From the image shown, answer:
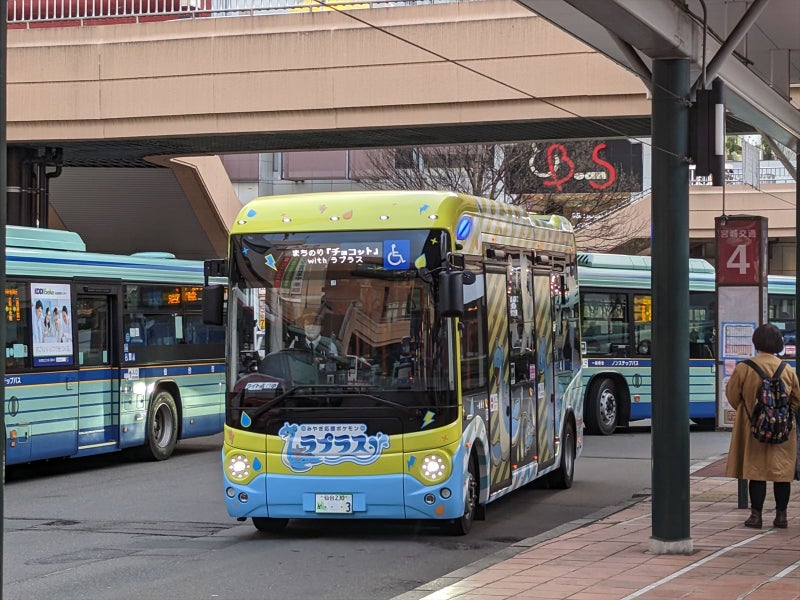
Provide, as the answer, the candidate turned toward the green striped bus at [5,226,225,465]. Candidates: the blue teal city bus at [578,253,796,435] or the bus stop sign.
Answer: the blue teal city bus

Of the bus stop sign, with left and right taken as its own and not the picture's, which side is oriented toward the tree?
back

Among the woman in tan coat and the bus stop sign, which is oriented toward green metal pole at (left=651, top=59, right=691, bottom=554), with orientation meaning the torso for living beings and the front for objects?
the bus stop sign

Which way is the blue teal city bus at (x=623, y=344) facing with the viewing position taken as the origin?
facing the viewer and to the left of the viewer

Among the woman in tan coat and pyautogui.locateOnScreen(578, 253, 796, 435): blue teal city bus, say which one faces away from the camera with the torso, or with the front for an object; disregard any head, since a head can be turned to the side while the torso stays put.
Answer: the woman in tan coat

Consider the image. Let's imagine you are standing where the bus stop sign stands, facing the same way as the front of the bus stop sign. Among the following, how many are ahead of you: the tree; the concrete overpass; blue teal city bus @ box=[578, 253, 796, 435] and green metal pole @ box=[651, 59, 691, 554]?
1

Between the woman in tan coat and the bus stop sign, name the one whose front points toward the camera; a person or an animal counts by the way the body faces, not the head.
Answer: the bus stop sign

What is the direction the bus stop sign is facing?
toward the camera

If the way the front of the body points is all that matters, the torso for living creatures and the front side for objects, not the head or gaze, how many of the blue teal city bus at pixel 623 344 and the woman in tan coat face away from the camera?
1

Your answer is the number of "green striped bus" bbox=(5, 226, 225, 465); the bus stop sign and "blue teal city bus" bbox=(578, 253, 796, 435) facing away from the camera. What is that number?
0

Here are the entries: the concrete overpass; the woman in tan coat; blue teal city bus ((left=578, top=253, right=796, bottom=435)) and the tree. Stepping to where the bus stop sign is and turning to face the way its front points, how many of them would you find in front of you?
1

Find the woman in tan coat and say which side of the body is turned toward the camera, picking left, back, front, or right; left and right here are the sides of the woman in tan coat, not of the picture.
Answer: back

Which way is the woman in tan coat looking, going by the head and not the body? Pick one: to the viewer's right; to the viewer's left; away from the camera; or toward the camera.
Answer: away from the camera

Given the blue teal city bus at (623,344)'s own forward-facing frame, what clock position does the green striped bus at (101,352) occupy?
The green striped bus is roughly at 12 o'clock from the blue teal city bus.

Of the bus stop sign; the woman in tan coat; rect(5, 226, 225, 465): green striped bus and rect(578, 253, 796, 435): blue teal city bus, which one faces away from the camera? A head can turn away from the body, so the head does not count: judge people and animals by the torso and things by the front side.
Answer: the woman in tan coat
